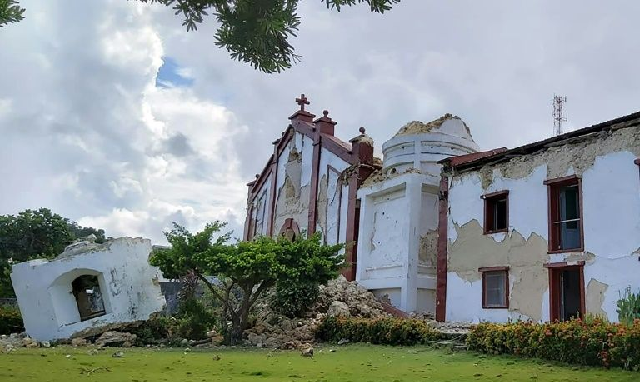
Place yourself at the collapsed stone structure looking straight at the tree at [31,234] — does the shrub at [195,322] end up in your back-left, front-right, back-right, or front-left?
back-right

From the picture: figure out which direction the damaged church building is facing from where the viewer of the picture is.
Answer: facing the viewer and to the left of the viewer

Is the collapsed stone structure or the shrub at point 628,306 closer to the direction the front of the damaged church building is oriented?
the collapsed stone structure

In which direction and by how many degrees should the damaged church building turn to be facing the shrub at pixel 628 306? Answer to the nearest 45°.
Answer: approximately 90° to its left

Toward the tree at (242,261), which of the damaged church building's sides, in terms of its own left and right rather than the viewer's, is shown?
front

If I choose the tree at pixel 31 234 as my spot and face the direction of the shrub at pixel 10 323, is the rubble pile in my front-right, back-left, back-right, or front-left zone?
front-left

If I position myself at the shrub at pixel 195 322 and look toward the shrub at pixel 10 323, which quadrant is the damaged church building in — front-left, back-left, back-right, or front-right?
back-right

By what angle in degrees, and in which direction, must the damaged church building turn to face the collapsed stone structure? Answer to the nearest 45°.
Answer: approximately 45° to its right

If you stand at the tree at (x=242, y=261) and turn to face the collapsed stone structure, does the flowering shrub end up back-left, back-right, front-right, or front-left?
back-left

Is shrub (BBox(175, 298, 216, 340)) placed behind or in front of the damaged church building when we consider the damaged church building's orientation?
in front
